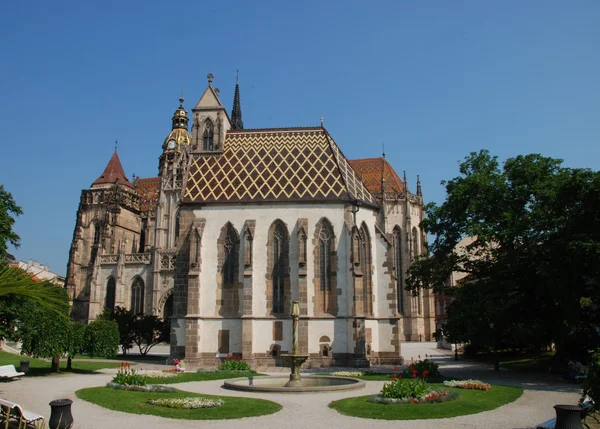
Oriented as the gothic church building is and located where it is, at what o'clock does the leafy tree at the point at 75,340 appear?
The leafy tree is roughly at 11 o'clock from the gothic church building.

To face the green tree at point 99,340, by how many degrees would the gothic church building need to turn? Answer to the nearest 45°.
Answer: approximately 45° to its left

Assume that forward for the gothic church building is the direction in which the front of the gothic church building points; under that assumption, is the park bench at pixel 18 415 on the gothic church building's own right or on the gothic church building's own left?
on the gothic church building's own left

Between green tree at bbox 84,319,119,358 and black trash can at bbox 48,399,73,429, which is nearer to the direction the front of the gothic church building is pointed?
the green tree

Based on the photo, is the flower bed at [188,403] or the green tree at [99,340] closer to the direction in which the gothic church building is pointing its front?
the green tree

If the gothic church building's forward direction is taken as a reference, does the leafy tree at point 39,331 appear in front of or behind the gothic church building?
in front

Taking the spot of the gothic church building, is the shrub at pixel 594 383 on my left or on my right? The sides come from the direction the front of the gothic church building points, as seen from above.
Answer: on my left

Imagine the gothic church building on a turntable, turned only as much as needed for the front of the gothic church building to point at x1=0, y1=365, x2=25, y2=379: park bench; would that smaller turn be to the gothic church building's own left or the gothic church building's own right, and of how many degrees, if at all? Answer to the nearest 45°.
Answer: approximately 45° to the gothic church building's own left

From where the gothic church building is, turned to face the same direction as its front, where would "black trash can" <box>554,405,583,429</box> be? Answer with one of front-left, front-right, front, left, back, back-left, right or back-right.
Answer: left

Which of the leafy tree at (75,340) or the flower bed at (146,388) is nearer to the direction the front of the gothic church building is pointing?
the leafy tree

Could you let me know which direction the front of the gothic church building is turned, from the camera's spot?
facing to the left of the viewer

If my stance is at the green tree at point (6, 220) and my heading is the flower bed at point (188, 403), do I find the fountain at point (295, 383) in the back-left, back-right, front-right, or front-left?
front-left
